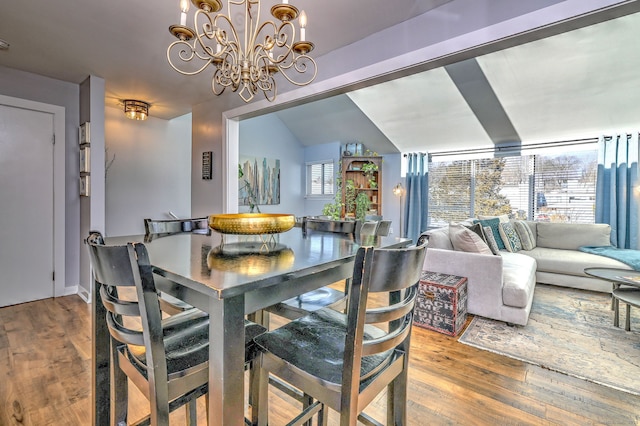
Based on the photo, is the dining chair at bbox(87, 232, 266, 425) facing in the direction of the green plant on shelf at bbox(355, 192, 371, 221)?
yes

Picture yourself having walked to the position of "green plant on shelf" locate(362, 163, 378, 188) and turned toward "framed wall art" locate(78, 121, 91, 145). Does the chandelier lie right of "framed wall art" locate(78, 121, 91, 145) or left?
left

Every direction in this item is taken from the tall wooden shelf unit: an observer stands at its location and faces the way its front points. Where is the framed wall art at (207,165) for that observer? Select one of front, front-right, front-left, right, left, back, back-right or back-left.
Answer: front-right

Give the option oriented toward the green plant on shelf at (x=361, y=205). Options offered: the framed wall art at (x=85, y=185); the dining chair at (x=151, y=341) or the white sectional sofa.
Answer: the dining chair

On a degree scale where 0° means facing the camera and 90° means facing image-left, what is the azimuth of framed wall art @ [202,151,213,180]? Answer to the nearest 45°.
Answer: approximately 45°

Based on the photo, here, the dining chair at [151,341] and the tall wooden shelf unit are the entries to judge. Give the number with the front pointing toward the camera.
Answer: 1

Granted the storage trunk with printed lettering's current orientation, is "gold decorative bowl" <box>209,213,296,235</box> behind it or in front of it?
in front

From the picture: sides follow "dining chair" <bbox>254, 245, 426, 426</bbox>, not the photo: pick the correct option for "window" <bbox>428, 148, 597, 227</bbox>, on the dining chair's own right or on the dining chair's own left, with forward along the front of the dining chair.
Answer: on the dining chair's own right

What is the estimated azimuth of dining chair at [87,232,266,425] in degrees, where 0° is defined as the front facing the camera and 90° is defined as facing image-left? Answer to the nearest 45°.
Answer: approximately 225°

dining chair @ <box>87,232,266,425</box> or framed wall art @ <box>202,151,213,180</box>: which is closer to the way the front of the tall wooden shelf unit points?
the dining chair

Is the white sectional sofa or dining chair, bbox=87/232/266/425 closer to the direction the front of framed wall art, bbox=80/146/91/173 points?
the dining chair

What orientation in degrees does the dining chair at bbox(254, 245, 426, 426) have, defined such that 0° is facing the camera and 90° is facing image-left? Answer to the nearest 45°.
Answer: approximately 135°

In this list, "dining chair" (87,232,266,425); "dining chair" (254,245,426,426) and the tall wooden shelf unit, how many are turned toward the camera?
1

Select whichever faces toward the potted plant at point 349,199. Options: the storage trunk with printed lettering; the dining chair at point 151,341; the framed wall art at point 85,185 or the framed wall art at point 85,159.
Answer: the dining chair

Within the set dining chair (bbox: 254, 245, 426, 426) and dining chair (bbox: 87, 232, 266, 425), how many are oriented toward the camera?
0
